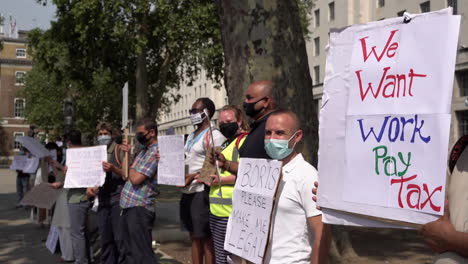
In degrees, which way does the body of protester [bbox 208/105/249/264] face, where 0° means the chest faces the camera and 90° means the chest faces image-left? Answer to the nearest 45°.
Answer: approximately 45°

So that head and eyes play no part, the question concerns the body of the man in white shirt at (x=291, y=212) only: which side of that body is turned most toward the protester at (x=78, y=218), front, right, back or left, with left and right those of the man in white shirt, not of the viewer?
right

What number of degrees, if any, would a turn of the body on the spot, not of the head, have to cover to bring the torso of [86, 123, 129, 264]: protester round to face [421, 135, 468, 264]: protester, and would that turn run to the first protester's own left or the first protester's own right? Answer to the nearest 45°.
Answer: approximately 45° to the first protester's own left

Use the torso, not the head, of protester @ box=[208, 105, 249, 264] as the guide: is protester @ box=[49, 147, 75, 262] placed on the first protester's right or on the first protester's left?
on the first protester's right

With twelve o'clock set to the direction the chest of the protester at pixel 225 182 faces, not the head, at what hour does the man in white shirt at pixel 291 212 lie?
The man in white shirt is roughly at 10 o'clock from the protester.
